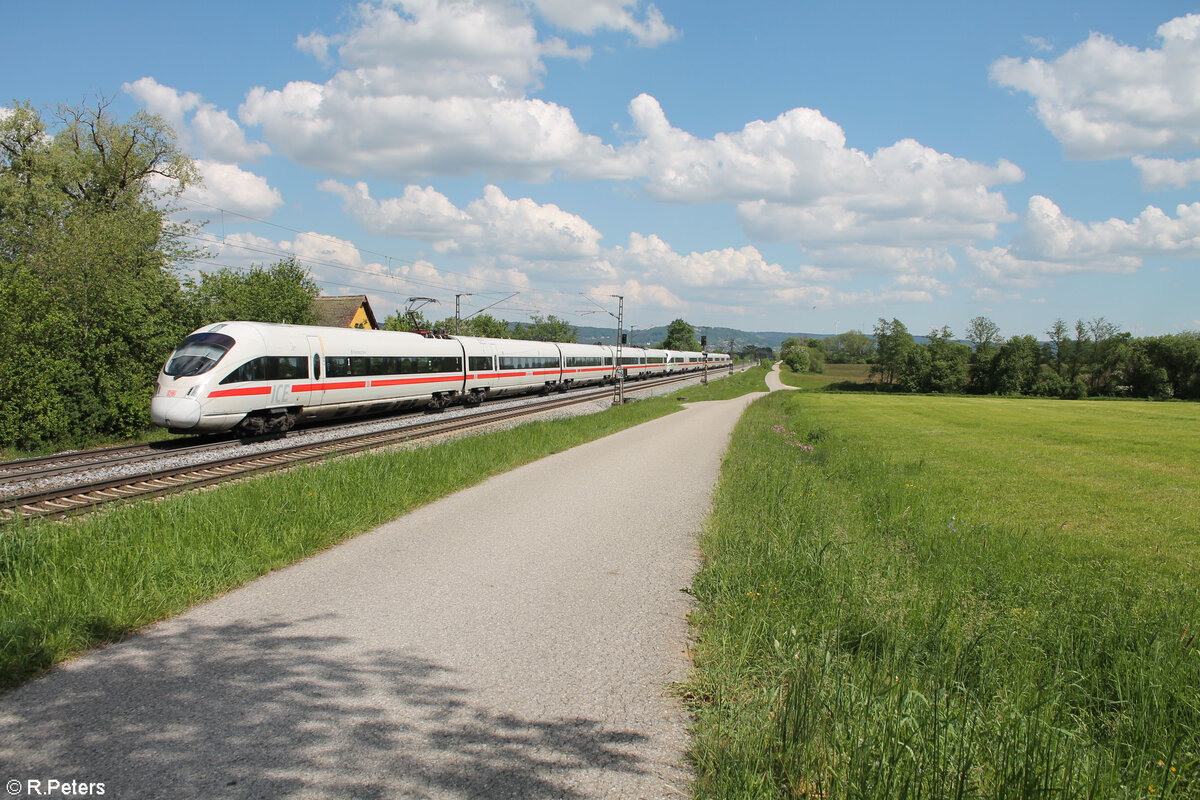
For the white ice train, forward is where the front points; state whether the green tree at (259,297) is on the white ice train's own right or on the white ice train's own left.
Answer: on the white ice train's own right

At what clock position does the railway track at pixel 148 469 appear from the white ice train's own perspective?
The railway track is roughly at 11 o'clock from the white ice train.

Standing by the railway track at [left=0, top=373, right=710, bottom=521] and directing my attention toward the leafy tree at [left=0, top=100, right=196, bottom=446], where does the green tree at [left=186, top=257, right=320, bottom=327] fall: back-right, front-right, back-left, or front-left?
front-right

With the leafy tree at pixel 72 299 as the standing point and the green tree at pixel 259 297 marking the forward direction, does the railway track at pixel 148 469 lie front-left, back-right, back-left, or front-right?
back-right

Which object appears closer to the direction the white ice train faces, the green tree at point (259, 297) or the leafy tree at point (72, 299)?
the leafy tree

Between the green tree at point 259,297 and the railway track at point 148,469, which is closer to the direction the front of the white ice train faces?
the railway track

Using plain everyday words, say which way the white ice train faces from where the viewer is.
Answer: facing the viewer and to the left of the viewer
